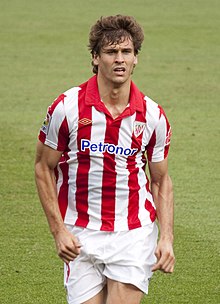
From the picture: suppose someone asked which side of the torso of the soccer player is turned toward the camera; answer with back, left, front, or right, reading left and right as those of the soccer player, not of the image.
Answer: front

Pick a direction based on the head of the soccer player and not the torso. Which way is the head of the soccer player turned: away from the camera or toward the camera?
toward the camera
